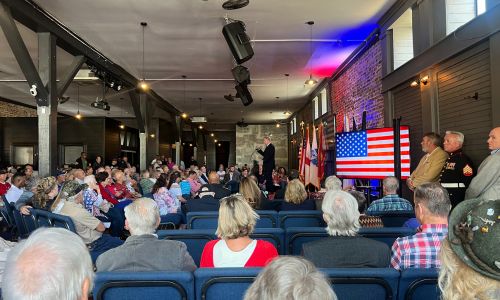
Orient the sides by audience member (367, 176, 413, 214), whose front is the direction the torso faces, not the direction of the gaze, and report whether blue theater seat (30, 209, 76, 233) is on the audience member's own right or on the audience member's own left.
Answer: on the audience member's own left

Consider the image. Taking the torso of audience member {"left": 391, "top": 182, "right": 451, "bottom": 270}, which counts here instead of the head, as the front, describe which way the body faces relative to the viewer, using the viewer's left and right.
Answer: facing away from the viewer and to the left of the viewer

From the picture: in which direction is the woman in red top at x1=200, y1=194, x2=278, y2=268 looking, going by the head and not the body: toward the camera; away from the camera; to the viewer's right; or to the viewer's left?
away from the camera

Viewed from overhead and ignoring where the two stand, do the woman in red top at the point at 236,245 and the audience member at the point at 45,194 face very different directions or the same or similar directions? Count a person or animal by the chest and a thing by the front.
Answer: same or similar directions

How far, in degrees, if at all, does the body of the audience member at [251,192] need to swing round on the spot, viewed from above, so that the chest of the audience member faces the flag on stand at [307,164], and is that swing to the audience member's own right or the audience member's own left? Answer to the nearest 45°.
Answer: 0° — they already face it

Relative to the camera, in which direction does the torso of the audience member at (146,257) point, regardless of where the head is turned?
away from the camera

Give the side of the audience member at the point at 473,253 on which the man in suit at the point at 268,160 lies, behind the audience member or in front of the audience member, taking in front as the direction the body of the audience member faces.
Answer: in front

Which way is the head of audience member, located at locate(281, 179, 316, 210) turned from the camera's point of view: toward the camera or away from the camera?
away from the camera

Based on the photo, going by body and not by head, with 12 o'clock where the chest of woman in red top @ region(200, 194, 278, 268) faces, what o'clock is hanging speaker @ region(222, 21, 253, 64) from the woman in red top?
The hanging speaker is roughly at 12 o'clock from the woman in red top.

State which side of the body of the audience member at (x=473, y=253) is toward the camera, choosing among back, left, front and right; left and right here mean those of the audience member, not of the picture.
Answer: back

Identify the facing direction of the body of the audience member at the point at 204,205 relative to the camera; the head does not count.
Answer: away from the camera

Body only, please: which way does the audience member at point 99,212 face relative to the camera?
to the viewer's right

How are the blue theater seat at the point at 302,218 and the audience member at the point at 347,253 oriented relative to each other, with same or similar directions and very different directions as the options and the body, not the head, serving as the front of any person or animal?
same or similar directions

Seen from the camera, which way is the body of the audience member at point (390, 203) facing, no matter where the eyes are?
away from the camera
